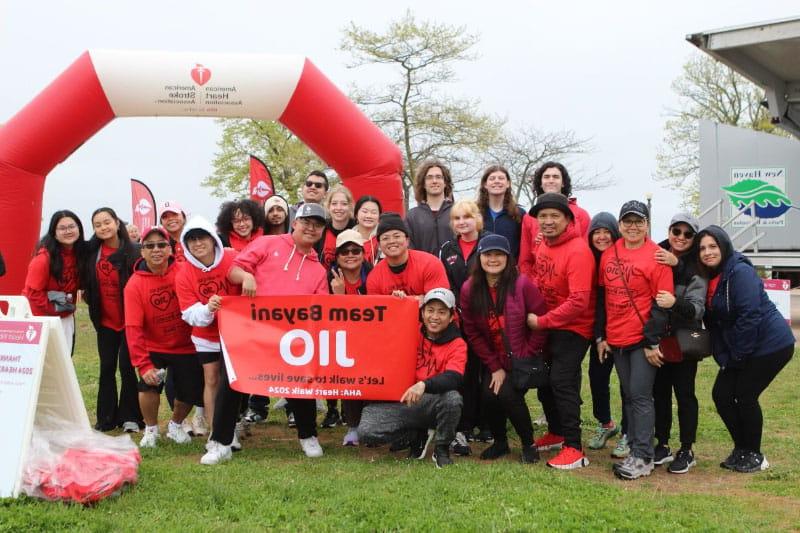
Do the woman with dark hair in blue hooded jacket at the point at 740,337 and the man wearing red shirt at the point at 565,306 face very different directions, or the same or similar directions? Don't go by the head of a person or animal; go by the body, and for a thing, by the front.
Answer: same or similar directions

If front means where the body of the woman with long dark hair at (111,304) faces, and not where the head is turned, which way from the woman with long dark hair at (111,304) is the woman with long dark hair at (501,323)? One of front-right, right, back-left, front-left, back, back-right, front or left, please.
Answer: front-left

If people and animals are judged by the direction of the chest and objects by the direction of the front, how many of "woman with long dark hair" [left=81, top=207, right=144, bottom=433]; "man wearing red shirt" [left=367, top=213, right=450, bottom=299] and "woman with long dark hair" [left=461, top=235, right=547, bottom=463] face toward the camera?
3

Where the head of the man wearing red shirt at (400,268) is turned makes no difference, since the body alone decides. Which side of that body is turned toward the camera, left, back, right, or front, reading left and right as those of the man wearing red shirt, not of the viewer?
front

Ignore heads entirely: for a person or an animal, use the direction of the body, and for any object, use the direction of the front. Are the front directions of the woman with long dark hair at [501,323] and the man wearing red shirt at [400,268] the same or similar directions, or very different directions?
same or similar directions

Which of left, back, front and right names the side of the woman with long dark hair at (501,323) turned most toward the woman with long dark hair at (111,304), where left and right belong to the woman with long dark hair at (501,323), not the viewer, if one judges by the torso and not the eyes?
right

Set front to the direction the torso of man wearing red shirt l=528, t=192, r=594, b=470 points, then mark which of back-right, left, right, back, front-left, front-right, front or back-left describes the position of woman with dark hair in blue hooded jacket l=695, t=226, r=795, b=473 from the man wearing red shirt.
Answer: back-left

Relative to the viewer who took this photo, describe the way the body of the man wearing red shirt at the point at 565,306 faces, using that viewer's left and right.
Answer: facing the viewer and to the left of the viewer

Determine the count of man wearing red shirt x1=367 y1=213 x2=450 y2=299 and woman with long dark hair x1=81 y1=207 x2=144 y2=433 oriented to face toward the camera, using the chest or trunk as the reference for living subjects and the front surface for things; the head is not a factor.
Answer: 2

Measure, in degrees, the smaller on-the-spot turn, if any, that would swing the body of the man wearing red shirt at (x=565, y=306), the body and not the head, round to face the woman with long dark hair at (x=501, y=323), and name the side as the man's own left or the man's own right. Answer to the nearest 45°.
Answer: approximately 45° to the man's own right

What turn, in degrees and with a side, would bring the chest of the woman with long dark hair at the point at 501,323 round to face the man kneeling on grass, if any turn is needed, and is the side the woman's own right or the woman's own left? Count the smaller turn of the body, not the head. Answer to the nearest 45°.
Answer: approximately 90° to the woman's own right

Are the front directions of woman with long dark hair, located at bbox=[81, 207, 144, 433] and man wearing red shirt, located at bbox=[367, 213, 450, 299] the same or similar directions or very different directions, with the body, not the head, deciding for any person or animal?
same or similar directions

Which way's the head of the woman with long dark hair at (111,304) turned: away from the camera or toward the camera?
toward the camera

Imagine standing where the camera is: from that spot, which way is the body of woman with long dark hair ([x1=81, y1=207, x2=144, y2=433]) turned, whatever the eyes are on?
toward the camera

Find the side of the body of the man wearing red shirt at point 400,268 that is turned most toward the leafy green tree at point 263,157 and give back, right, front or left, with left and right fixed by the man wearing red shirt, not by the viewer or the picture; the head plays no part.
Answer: back

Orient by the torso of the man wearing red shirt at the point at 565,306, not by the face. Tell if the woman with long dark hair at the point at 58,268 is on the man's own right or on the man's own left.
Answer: on the man's own right
